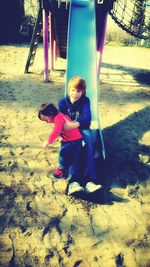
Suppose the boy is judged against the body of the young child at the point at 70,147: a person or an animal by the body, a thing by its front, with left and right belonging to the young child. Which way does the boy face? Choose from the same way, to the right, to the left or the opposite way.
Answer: to the left

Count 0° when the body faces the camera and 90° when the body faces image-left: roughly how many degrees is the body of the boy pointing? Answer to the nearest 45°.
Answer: approximately 0°

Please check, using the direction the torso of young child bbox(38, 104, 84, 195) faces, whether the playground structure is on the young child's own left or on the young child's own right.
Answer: on the young child's own right

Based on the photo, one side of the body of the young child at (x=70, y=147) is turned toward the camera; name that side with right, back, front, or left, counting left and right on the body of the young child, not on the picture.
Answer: left

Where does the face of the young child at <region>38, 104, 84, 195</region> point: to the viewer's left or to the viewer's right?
to the viewer's left

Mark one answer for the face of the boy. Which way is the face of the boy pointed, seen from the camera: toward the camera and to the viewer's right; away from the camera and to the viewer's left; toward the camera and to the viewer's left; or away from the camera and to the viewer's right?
toward the camera and to the viewer's left
